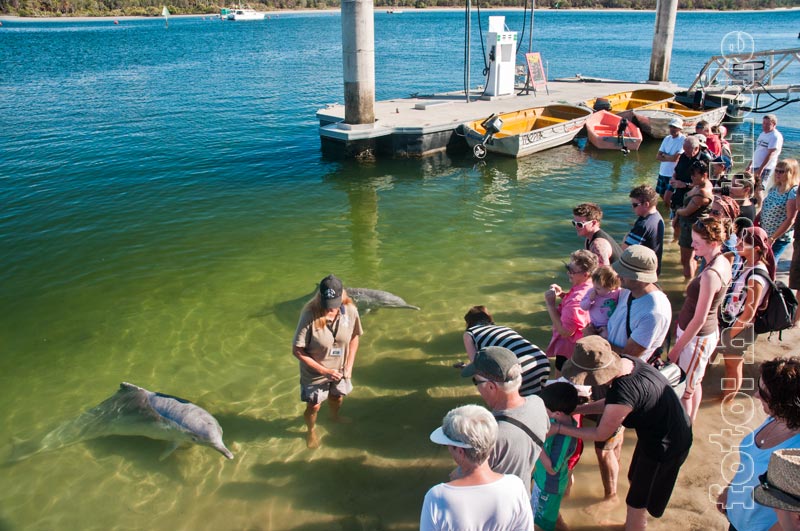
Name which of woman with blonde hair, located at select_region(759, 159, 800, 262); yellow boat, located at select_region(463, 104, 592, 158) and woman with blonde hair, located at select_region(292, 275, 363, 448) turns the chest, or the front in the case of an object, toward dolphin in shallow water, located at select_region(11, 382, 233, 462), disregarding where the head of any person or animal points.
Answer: woman with blonde hair, located at select_region(759, 159, 800, 262)

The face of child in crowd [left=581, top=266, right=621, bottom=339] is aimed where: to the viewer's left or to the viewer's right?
to the viewer's left

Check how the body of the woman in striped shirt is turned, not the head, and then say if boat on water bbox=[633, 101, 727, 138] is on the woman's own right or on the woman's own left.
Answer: on the woman's own right

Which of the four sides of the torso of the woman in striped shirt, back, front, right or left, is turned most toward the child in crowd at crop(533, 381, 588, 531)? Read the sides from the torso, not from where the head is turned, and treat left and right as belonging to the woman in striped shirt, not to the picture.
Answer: back

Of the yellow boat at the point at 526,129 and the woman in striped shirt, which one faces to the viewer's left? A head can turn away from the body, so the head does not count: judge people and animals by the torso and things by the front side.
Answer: the woman in striped shirt

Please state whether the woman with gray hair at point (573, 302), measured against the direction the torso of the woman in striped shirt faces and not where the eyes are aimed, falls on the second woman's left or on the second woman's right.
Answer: on the second woman's right

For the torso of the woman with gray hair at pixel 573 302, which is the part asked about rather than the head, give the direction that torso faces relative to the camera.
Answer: to the viewer's left

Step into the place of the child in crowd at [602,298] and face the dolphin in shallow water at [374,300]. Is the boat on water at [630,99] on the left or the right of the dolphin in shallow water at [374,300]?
right

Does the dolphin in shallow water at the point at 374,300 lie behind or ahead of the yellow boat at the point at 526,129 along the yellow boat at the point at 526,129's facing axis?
behind

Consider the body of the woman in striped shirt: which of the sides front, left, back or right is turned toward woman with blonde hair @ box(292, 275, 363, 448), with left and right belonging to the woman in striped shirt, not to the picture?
front

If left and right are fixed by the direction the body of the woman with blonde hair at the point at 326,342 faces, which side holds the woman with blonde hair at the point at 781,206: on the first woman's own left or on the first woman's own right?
on the first woman's own left

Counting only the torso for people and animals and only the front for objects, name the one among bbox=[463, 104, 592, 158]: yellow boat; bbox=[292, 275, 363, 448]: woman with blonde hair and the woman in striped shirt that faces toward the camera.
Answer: the woman with blonde hair

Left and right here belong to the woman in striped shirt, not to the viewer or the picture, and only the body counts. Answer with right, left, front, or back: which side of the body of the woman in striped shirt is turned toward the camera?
left

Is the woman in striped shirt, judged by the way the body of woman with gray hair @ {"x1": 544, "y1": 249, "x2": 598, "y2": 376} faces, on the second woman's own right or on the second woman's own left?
on the second woman's own left
